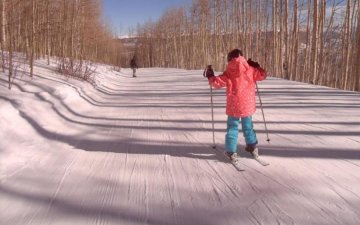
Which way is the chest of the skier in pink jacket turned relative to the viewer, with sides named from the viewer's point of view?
facing away from the viewer
